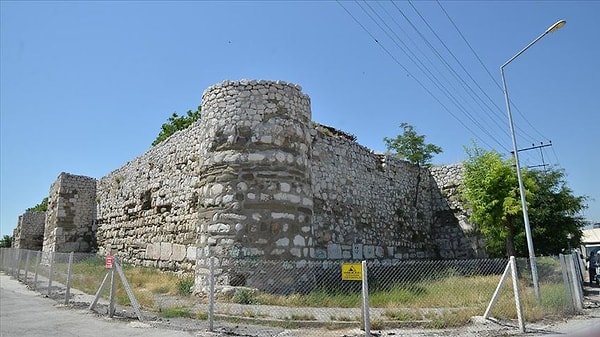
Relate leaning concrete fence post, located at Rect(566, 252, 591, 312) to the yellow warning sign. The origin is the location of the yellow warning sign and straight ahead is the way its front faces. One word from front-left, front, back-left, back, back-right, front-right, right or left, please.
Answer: back-left

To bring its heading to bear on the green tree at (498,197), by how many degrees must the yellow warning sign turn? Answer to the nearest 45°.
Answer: approximately 135° to its left

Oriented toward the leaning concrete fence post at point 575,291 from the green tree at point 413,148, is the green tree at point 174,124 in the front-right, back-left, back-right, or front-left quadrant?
back-right

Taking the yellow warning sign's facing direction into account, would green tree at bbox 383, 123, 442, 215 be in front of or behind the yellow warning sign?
behind

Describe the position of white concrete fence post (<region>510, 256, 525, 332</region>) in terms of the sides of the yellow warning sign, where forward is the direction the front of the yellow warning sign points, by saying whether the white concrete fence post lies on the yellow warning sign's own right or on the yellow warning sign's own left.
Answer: on the yellow warning sign's own left
